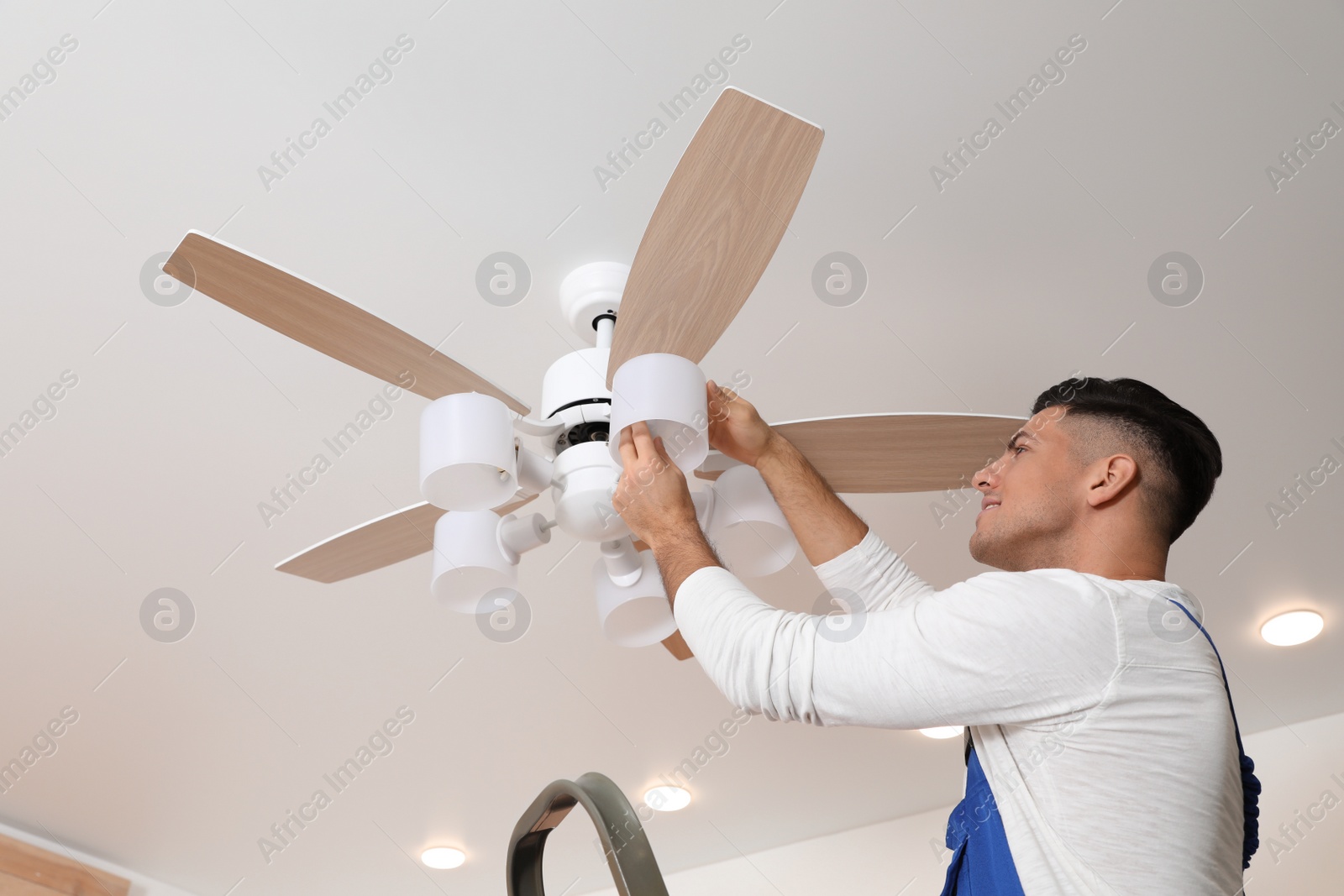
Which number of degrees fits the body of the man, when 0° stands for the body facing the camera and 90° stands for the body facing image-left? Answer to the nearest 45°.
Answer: approximately 90°

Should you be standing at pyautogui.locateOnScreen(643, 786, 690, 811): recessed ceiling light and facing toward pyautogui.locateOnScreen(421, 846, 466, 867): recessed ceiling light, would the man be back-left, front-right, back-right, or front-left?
back-left

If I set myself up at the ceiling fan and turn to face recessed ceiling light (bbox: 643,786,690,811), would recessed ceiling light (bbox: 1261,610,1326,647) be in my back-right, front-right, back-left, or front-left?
front-right

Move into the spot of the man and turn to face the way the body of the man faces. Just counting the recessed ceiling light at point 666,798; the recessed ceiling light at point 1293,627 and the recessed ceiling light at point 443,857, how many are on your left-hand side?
0

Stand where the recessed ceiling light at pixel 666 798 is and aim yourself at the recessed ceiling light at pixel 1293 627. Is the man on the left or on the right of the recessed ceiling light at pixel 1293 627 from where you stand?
right

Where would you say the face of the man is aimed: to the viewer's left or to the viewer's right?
to the viewer's left

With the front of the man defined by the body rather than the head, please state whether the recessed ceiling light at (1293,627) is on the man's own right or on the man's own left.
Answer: on the man's own right
